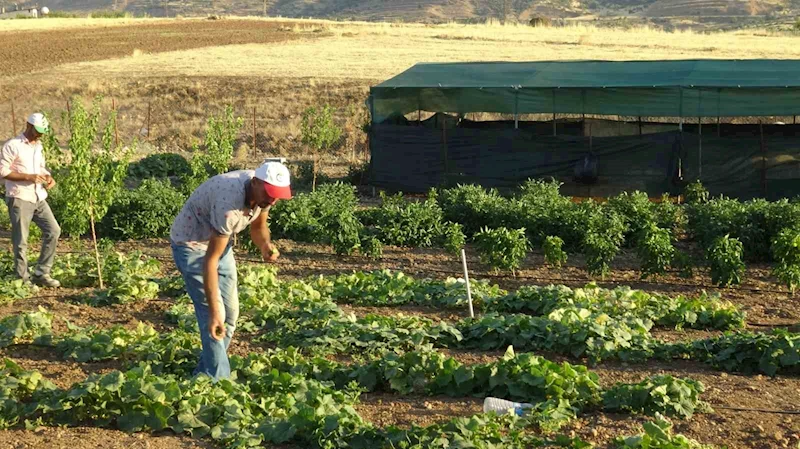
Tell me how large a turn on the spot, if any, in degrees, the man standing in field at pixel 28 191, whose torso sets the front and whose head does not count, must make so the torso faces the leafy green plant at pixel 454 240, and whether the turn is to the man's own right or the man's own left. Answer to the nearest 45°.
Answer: approximately 45° to the man's own left

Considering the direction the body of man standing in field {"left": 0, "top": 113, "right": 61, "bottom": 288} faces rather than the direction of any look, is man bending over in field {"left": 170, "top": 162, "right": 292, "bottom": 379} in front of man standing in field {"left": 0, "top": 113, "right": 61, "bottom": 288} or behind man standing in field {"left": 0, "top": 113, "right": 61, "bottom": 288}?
in front

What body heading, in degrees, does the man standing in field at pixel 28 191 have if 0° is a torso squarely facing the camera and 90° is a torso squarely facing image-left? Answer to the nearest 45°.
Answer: approximately 315°

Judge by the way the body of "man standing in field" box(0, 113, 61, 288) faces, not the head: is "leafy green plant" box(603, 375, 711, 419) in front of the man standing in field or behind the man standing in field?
in front

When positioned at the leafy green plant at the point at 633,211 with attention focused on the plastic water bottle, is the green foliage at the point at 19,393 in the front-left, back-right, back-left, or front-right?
front-right

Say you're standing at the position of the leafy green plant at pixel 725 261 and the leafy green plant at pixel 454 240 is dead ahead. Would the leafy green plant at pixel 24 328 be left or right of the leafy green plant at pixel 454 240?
left

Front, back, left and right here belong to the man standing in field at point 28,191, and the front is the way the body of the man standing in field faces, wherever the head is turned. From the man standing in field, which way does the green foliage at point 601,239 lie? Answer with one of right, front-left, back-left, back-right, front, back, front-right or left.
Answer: front-left

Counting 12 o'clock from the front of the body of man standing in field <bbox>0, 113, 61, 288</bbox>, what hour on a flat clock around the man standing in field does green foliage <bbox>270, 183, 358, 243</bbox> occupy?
The green foliage is roughly at 9 o'clock from the man standing in field.

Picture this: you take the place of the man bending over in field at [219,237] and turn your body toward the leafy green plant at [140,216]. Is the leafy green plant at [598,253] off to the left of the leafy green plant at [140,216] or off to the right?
right

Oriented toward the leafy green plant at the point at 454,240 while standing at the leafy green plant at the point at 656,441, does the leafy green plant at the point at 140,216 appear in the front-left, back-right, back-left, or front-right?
front-left

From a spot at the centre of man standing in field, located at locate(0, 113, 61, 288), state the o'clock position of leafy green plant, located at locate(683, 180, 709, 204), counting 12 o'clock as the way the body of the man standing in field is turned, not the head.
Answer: The leafy green plant is roughly at 10 o'clock from the man standing in field.

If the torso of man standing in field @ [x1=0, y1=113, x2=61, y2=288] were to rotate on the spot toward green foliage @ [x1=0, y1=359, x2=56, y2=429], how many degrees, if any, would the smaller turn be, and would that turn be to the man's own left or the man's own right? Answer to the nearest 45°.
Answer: approximately 45° to the man's own right

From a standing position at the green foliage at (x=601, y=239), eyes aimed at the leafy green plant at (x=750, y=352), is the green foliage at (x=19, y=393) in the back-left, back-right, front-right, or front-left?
front-right

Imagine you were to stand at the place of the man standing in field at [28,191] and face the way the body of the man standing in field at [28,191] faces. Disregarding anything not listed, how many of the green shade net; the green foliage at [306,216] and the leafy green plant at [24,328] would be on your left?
2

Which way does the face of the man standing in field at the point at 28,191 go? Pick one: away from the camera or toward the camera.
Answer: toward the camera

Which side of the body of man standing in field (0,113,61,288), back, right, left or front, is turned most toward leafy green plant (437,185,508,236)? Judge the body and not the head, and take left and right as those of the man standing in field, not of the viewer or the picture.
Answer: left

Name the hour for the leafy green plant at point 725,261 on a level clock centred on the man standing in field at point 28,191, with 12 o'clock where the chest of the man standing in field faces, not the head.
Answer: The leafy green plant is roughly at 11 o'clock from the man standing in field.

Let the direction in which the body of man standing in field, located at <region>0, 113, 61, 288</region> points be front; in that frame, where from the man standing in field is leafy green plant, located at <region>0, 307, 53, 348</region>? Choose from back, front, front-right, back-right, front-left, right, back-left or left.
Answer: front-right

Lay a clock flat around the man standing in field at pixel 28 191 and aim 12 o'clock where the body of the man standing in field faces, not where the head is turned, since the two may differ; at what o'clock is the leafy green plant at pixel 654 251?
The leafy green plant is roughly at 11 o'clock from the man standing in field.
